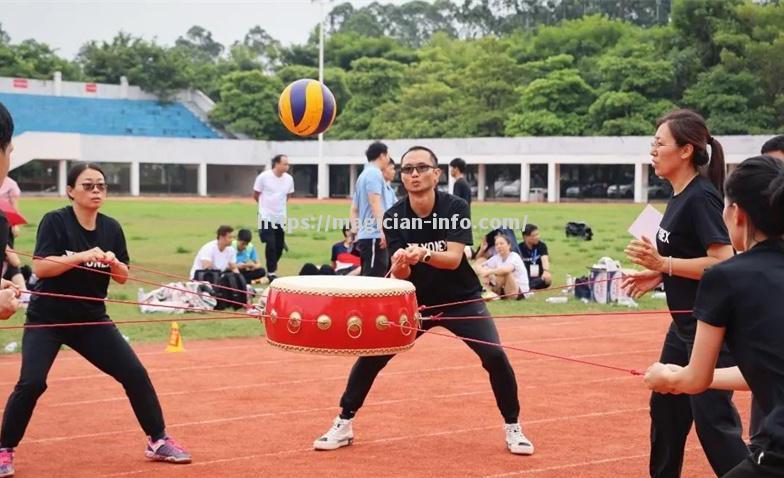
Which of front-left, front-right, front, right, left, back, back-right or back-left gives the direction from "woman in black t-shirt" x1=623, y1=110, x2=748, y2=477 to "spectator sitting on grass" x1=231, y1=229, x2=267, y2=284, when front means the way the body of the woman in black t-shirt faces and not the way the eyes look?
front-right

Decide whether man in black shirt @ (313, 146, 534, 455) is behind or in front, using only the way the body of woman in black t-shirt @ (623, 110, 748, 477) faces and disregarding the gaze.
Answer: in front

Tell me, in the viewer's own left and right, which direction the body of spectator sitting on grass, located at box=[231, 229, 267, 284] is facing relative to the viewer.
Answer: facing the viewer

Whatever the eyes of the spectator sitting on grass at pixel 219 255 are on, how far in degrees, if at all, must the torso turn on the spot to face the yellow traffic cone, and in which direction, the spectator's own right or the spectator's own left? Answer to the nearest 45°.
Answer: approximately 45° to the spectator's own right

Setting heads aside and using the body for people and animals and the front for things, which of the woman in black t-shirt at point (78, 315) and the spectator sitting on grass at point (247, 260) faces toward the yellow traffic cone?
the spectator sitting on grass

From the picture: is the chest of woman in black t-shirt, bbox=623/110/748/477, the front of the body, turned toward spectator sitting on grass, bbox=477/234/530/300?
no

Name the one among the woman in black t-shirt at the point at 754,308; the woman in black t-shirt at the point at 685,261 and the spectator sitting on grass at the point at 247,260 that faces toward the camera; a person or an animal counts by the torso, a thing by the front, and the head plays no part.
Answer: the spectator sitting on grass

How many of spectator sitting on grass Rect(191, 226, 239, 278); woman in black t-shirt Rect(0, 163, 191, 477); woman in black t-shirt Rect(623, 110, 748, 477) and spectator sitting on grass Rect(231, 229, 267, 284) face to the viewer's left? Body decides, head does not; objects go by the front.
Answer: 1

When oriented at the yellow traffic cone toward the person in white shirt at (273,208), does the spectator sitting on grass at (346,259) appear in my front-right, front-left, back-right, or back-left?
front-right

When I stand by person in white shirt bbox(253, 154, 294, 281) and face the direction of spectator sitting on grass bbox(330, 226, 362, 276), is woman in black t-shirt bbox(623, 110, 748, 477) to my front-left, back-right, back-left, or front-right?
front-right

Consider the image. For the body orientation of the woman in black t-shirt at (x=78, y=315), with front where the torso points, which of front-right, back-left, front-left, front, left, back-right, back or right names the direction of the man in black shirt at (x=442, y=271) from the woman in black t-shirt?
front-left

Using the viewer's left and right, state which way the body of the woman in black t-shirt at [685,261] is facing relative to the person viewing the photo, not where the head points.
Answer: facing to the left of the viewer

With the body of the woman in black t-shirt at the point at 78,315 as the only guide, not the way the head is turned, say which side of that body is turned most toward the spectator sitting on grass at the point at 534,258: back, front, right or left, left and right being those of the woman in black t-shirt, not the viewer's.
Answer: left

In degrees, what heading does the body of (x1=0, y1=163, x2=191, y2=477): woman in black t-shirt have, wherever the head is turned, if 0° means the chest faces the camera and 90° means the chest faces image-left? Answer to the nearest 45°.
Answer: approximately 315°

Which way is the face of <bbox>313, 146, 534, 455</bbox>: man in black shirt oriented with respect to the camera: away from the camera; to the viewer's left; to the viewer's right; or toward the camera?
toward the camera

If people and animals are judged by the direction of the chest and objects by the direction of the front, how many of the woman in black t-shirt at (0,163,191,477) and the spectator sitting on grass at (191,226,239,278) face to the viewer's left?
0

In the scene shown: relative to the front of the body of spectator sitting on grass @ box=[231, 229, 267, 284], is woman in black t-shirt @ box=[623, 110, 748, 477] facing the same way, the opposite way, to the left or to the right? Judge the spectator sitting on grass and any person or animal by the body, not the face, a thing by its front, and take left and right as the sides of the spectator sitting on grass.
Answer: to the right

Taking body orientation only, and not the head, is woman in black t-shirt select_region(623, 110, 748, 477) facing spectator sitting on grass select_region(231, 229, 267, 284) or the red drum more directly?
the red drum

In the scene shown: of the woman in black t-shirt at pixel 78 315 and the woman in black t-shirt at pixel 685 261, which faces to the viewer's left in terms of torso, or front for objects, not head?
the woman in black t-shirt at pixel 685 261

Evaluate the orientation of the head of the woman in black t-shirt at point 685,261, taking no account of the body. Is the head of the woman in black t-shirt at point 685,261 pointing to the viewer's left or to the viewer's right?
to the viewer's left

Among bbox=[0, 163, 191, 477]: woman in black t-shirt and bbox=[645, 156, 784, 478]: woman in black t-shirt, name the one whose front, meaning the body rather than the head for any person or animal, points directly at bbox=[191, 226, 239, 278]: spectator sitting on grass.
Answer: bbox=[645, 156, 784, 478]: woman in black t-shirt
